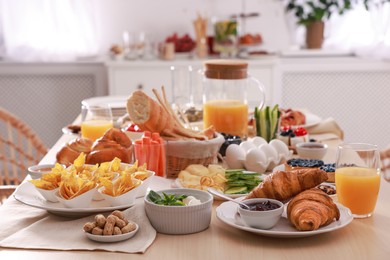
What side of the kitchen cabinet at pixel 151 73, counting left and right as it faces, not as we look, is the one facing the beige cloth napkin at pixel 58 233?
front

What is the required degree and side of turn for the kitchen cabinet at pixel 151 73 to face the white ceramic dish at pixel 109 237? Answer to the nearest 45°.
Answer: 0° — it already faces it

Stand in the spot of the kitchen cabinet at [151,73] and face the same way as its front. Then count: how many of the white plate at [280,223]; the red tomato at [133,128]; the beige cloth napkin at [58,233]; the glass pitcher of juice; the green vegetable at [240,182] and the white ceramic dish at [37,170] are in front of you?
6

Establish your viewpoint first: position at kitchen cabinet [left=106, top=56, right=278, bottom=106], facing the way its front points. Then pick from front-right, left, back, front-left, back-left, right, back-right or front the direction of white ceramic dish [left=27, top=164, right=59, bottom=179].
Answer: front

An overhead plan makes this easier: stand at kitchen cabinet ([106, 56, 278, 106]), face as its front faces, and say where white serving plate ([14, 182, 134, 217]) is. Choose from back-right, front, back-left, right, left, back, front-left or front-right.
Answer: front

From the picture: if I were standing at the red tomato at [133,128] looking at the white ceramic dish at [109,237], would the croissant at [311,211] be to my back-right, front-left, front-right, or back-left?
front-left

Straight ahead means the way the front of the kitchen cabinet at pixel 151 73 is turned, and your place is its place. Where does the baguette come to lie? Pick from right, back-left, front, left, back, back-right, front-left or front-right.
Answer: front

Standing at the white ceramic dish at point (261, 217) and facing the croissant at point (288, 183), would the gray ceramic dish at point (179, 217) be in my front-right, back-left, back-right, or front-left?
back-left

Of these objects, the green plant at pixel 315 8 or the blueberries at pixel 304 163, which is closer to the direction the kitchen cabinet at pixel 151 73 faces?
the blueberries

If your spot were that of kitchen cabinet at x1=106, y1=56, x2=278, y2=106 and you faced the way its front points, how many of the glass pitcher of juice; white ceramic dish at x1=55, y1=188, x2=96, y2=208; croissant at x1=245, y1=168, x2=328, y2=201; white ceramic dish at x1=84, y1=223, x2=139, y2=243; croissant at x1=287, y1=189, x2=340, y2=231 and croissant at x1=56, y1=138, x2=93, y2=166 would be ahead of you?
6

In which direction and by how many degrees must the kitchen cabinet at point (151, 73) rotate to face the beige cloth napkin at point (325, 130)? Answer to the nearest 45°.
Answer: approximately 45° to its left

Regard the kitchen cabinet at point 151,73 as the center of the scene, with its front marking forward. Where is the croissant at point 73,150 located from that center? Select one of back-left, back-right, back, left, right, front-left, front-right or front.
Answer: front

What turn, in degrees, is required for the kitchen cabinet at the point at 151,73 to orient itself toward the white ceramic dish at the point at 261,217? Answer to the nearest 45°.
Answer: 0° — it already faces it

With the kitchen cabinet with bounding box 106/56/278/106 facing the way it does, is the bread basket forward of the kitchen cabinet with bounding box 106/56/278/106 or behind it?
forward

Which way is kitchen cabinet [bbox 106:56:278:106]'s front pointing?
toward the camera

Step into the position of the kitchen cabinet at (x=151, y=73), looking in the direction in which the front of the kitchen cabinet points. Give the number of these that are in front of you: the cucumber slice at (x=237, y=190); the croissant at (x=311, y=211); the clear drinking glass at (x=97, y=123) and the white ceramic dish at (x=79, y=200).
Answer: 4

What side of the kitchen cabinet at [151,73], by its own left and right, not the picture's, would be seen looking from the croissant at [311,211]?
front
